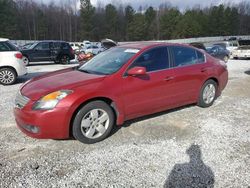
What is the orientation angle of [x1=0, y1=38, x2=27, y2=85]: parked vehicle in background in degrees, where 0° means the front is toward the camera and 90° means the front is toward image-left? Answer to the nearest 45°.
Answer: approximately 90°

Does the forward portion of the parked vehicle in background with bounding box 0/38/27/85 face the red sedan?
no

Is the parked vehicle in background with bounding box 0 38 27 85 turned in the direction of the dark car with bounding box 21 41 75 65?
no

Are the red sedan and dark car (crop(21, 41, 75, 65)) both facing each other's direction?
no

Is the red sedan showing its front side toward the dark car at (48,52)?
no

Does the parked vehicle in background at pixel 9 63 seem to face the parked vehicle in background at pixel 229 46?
no

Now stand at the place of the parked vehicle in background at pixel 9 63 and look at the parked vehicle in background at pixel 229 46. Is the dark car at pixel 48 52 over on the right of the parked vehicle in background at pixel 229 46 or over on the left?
left

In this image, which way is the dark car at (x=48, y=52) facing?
to the viewer's left

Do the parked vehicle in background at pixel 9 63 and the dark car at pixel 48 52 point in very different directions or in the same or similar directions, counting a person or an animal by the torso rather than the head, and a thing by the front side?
same or similar directions

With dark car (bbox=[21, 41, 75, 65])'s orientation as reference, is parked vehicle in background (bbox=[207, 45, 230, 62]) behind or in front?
behind

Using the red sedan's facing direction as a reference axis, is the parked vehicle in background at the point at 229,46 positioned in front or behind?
behind

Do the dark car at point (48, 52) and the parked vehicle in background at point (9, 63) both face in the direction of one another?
no

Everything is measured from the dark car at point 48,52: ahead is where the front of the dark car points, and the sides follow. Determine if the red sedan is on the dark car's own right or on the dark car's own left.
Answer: on the dark car's own left

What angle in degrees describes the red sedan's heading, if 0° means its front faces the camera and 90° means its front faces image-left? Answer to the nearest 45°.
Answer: approximately 45°

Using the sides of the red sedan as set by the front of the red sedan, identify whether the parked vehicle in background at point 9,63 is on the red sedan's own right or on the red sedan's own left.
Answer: on the red sedan's own right
